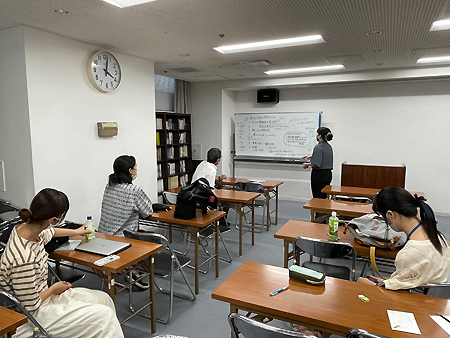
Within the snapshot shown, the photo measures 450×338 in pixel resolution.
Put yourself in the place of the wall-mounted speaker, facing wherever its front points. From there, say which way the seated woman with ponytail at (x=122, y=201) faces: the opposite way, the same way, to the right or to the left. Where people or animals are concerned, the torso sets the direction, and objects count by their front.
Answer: the opposite way

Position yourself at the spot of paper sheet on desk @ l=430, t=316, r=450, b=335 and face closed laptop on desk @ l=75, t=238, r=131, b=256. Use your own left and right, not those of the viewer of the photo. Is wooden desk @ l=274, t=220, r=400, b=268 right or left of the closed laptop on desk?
right

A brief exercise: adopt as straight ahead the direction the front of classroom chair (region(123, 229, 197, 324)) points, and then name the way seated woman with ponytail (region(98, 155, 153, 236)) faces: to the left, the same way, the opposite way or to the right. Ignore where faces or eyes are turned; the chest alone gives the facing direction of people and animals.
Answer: the same way

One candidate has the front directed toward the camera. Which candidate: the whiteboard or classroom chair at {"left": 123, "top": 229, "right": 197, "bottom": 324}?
the whiteboard

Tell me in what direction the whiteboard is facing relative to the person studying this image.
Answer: facing the viewer

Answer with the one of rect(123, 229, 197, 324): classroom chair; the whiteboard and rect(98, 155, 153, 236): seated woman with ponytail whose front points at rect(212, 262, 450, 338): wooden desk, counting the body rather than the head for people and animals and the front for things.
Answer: the whiteboard

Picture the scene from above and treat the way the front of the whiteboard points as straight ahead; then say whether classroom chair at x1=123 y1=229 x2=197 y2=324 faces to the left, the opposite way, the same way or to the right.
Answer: the opposite way

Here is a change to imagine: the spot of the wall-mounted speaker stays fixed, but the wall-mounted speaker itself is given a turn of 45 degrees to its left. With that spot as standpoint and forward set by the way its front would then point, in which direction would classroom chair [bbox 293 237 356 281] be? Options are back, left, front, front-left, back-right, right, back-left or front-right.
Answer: front-right

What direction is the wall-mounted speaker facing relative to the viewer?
toward the camera

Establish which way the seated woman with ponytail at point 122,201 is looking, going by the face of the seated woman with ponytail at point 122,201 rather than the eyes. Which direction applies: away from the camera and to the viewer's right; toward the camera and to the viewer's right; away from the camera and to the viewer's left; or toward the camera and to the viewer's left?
away from the camera and to the viewer's right

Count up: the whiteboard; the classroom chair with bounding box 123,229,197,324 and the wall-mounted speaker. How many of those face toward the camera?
2

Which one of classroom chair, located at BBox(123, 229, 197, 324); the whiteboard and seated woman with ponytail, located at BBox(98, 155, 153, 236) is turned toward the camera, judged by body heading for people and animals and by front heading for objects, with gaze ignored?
the whiteboard

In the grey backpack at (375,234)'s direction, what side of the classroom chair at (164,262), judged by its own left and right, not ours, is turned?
right

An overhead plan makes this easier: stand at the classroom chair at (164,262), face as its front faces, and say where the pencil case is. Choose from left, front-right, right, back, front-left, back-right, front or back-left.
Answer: right

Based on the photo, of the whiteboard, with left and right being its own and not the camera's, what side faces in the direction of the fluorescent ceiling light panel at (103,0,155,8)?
front

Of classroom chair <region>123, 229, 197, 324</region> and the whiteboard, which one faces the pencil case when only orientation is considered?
the whiteboard

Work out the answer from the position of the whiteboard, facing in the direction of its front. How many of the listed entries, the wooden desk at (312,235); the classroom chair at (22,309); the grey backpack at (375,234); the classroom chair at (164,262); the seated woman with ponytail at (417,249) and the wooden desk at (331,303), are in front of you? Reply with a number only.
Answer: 6

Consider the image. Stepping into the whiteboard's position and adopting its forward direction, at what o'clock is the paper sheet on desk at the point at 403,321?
The paper sheet on desk is roughly at 12 o'clock from the whiteboard.

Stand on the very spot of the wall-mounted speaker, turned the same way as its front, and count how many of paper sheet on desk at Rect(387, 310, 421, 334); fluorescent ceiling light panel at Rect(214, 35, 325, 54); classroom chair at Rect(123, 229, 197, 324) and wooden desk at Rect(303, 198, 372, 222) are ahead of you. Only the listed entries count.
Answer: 4

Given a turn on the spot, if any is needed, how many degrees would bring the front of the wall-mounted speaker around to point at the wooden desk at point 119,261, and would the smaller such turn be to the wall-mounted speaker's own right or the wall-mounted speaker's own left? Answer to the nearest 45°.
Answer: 0° — it already faces it
